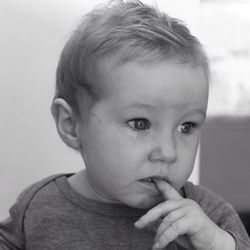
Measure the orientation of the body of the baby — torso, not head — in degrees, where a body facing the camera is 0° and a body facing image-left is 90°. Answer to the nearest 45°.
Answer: approximately 315°
